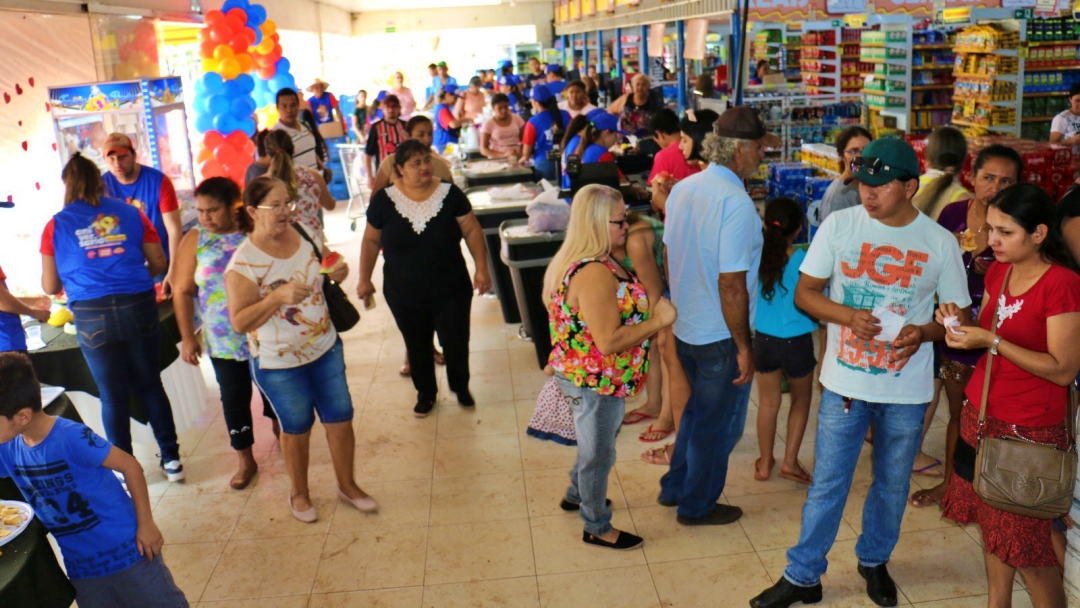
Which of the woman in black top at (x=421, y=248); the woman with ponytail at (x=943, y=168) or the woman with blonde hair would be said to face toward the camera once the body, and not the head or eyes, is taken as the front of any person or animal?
the woman in black top

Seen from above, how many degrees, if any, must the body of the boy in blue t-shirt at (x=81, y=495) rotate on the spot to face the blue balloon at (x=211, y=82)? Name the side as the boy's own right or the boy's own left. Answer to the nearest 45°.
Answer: approximately 135° to the boy's own right

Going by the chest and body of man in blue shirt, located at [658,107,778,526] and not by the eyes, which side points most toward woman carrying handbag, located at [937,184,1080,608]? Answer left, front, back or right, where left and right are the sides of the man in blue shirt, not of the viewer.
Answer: right

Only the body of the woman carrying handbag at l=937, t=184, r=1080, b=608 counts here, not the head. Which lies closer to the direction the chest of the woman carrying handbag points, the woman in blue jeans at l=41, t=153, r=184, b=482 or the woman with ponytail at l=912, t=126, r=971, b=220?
the woman in blue jeans

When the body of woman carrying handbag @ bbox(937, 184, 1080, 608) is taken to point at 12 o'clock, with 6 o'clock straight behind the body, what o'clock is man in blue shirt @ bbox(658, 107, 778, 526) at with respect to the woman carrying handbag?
The man in blue shirt is roughly at 2 o'clock from the woman carrying handbag.

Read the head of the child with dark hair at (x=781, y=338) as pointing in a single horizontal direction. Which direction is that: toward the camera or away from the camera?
away from the camera

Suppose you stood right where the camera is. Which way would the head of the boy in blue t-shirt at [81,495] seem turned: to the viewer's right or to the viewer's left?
to the viewer's left

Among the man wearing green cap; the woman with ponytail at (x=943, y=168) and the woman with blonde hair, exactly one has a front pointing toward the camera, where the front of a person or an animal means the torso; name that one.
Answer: the man wearing green cap

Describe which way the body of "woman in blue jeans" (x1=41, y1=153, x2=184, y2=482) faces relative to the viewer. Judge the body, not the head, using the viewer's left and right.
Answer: facing away from the viewer
